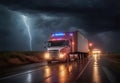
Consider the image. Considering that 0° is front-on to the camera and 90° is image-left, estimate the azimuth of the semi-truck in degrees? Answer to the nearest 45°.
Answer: approximately 45°
